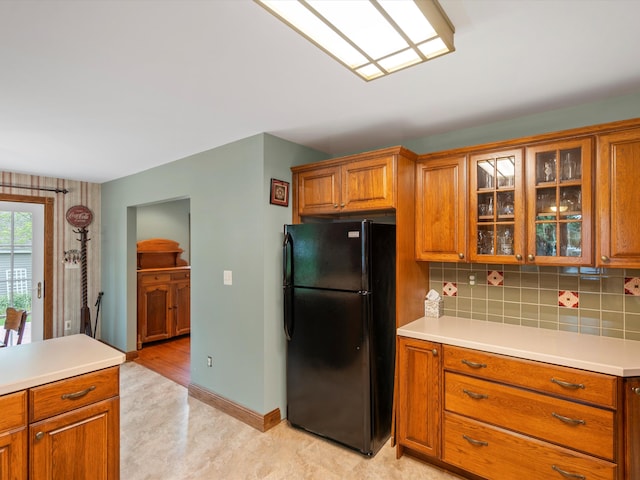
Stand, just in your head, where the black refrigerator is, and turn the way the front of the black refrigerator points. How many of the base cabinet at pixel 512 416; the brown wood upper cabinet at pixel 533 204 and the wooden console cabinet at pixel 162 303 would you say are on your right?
1

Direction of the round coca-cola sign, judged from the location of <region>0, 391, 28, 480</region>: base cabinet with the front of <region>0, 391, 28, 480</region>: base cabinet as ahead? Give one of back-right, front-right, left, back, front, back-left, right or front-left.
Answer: back-left

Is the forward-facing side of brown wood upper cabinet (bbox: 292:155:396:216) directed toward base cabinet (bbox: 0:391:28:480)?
yes

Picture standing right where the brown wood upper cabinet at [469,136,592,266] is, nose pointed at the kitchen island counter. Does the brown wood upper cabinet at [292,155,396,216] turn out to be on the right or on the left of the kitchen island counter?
right

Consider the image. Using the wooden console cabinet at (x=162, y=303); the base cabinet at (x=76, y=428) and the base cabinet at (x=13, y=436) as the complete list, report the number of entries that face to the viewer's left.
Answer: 0

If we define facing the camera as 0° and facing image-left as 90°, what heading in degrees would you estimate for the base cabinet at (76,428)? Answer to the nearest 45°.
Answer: approximately 315°

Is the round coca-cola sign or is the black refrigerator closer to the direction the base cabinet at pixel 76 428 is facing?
the black refrigerator

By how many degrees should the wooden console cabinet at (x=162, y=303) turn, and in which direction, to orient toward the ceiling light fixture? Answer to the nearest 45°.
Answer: approximately 45° to its right

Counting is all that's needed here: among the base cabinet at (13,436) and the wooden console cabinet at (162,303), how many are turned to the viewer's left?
0

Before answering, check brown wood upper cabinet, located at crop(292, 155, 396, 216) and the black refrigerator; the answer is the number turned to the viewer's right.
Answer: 0

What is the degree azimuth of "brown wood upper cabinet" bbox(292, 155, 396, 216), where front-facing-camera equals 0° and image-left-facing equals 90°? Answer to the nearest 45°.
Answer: approximately 45°
